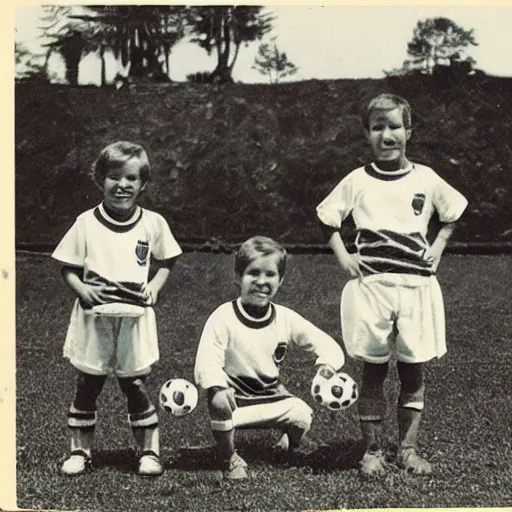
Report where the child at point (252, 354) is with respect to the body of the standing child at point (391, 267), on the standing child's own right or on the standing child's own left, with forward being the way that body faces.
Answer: on the standing child's own right

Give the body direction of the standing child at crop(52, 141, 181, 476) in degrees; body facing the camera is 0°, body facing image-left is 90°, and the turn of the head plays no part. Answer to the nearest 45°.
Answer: approximately 0°

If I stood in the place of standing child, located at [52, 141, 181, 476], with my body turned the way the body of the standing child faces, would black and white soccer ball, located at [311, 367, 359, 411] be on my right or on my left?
on my left

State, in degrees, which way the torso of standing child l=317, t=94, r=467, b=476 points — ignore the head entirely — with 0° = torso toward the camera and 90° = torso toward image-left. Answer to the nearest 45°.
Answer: approximately 0°

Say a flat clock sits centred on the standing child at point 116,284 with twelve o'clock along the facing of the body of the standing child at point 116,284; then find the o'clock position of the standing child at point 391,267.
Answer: the standing child at point 391,267 is roughly at 9 o'clock from the standing child at point 116,284.

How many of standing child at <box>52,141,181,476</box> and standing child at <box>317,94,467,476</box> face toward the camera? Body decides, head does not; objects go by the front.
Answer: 2

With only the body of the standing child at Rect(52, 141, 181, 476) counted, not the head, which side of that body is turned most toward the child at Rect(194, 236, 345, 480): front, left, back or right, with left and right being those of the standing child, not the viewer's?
left

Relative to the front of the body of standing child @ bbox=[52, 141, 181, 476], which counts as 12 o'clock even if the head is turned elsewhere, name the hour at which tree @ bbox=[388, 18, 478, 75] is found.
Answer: The tree is roughly at 8 o'clock from the standing child.
